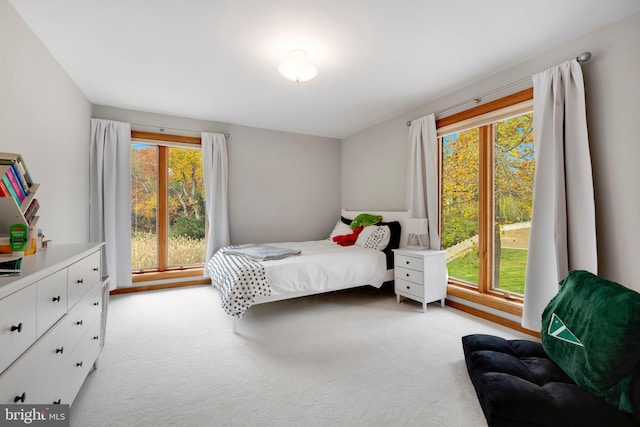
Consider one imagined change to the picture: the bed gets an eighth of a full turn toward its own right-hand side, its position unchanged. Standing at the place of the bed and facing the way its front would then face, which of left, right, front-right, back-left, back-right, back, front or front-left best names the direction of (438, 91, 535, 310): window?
back

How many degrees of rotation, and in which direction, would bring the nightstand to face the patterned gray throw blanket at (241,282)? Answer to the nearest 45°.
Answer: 0° — it already faces it

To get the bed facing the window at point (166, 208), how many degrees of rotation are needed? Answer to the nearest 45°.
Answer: approximately 90° to its right

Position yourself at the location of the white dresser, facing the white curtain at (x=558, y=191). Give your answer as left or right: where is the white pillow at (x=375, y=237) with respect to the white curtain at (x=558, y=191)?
left

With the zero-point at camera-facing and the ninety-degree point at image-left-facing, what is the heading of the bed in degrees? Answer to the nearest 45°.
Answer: approximately 45°

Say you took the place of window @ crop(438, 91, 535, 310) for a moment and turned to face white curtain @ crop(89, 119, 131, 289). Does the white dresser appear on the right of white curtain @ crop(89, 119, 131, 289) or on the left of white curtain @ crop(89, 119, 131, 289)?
left

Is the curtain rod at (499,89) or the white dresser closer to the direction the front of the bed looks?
the white dresser

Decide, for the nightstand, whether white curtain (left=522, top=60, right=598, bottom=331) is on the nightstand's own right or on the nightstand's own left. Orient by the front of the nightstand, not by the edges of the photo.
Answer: on the nightstand's own left

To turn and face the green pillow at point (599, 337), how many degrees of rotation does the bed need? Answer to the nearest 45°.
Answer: approximately 90° to its left
